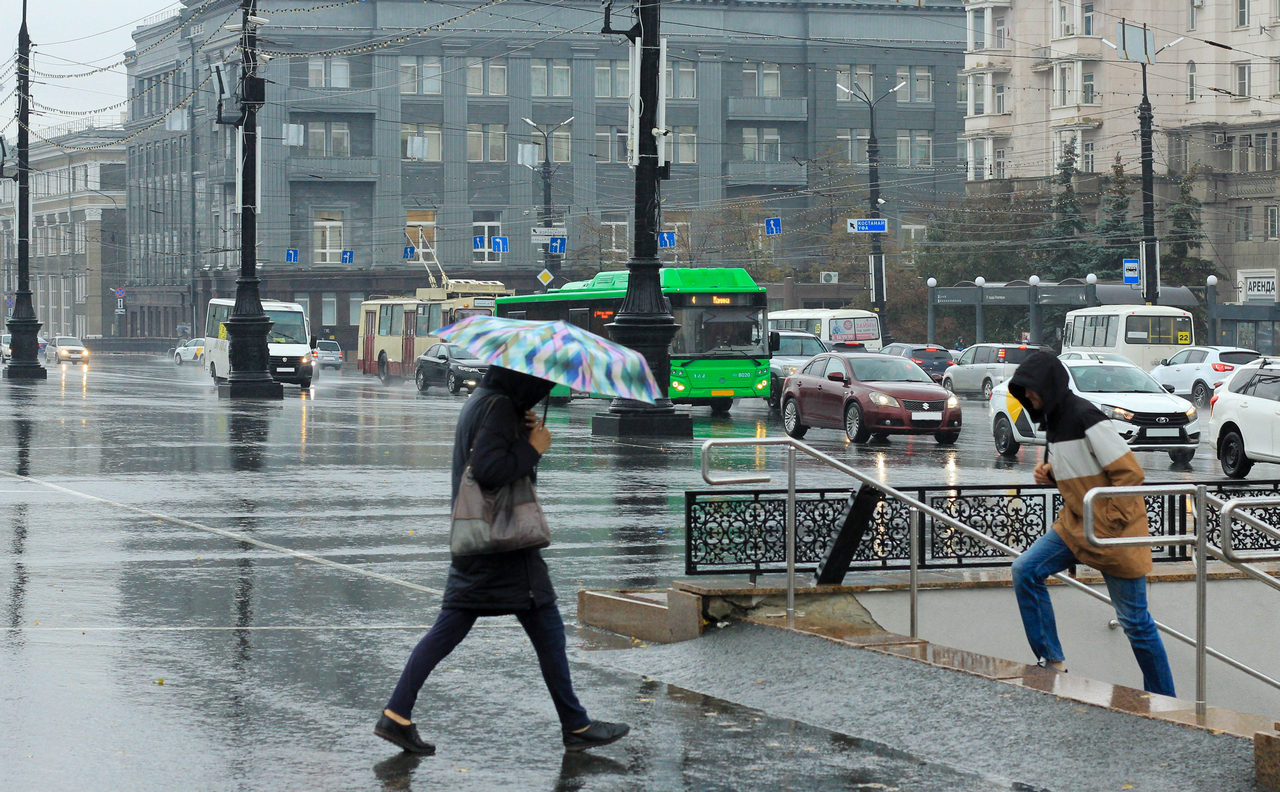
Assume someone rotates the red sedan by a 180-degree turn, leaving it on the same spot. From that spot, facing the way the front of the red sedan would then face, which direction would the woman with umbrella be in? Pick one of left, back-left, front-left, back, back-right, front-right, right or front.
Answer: back-left

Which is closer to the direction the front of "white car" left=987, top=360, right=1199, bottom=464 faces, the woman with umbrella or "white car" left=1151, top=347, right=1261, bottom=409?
the woman with umbrella

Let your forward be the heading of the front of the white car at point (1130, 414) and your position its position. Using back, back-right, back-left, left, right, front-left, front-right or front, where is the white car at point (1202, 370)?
back-left

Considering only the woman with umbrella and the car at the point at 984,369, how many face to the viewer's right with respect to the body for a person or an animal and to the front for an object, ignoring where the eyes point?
1

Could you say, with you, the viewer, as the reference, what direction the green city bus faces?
facing the viewer and to the right of the viewer

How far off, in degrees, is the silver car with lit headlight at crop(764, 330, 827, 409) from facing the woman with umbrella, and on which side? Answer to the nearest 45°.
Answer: approximately 45° to its right

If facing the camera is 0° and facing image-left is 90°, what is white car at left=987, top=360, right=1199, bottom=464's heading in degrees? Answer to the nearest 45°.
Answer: approximately 315°
